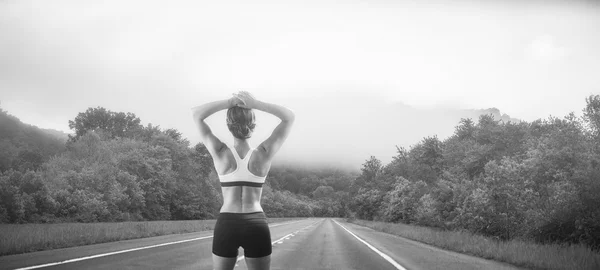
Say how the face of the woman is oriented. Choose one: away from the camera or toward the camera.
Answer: away from the camera

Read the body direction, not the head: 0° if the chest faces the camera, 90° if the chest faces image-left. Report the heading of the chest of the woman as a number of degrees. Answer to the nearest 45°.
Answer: approximately 180°

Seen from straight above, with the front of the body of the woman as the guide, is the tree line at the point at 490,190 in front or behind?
in front
